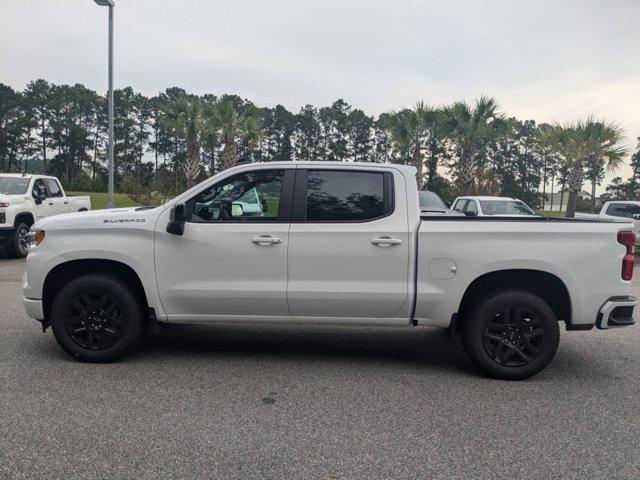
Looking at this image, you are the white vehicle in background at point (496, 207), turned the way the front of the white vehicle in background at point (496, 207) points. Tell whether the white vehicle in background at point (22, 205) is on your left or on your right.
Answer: on your right

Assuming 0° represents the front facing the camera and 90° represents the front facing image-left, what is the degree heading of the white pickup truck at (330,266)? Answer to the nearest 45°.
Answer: approximately 90°

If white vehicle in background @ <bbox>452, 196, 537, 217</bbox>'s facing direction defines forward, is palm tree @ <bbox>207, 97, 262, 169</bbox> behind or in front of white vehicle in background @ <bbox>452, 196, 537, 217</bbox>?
behind

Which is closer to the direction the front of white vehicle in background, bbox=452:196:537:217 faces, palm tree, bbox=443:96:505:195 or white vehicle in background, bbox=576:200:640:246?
the white vehicle in background

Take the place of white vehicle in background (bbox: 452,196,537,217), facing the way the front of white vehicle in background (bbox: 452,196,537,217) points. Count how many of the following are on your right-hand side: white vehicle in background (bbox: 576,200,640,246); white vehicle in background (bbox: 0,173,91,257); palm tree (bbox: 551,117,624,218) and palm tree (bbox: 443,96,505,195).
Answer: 1

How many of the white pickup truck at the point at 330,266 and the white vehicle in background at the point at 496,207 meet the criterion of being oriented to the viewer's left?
1

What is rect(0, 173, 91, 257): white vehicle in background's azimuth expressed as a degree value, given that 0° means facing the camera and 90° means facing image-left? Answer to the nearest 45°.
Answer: approximately 45°

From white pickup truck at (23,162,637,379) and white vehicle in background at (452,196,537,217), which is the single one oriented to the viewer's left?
the white pickup truck

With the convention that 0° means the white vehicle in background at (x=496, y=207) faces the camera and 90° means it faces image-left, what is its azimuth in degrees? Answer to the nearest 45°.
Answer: approximately 315°

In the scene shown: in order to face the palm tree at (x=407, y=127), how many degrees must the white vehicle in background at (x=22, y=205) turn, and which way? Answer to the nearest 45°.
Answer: approximately 180°

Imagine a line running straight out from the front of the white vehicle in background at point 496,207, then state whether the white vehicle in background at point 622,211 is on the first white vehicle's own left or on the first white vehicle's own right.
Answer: on the first white vehicle's own left
